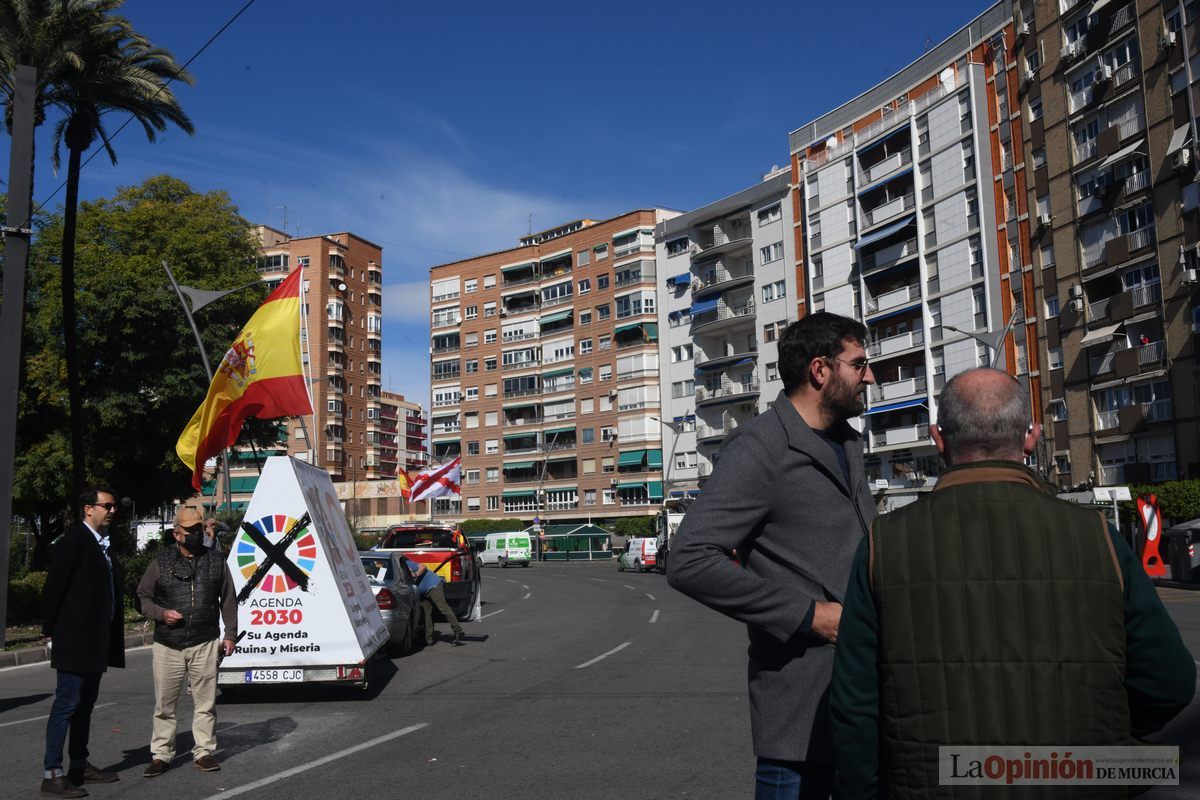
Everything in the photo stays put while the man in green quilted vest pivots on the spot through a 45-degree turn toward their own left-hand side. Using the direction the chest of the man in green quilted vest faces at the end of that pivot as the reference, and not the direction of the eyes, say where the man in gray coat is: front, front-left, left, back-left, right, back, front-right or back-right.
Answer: front

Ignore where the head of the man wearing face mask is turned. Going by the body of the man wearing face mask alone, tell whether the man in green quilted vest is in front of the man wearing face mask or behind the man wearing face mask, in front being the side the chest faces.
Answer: in front

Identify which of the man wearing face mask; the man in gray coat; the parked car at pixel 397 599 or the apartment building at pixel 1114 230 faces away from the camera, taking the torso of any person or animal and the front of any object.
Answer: the parked car

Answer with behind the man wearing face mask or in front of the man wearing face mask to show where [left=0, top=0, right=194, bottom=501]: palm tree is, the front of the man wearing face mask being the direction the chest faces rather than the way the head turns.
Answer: behind

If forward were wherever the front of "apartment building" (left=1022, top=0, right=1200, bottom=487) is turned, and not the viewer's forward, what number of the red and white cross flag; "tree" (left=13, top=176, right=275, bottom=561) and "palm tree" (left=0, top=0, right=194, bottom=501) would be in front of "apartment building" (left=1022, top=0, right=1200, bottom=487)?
3

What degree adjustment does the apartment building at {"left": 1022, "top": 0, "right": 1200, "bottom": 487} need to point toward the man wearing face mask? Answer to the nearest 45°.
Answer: approximately 45° to its left

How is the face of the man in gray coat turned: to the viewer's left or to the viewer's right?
to the viewer's right

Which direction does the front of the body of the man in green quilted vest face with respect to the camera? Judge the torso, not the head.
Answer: away from the camera

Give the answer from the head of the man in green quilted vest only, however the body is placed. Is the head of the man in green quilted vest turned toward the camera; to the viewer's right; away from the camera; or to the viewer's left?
away from the camera
